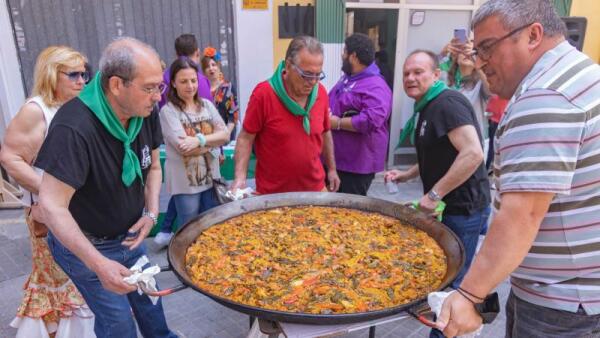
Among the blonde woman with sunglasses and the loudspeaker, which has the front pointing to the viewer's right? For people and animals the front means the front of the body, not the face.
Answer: the blonde woman with sunglasses

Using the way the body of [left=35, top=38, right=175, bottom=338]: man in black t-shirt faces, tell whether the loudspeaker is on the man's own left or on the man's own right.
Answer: on the man's own left

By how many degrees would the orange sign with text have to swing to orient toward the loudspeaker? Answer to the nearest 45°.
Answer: approximately 90° to its left

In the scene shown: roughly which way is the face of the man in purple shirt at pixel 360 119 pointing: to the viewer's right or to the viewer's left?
to the viewer's left

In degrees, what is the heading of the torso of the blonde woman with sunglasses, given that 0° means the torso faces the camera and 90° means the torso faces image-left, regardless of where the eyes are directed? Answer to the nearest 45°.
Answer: approximately 270°

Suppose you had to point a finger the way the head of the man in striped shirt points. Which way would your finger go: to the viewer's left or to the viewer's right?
to the viewer's left

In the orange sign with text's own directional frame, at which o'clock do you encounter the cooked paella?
The cooked paella is roughly at 12 o'clock from the orange sign with text.

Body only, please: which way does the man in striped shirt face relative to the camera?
to the viewer's left
